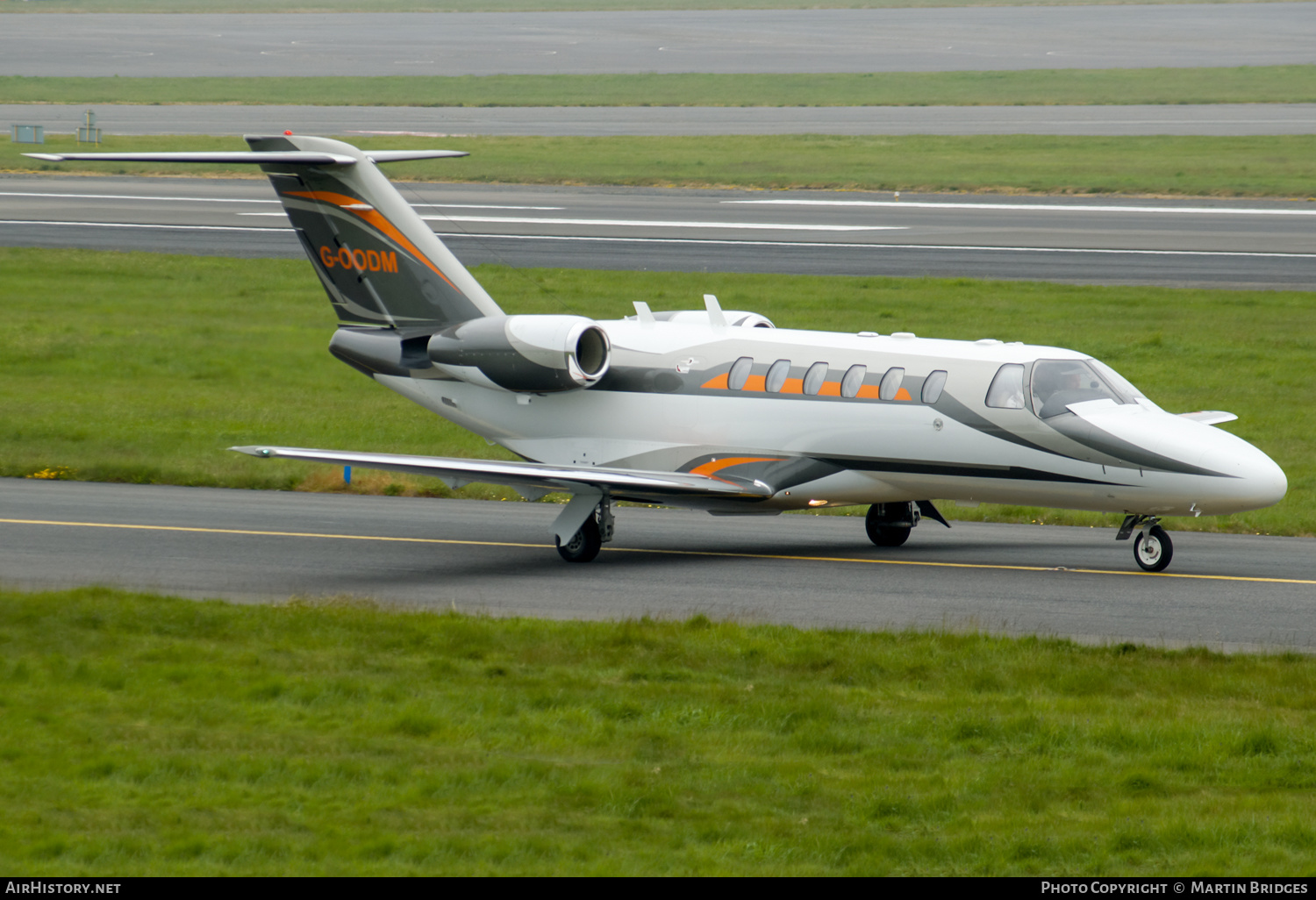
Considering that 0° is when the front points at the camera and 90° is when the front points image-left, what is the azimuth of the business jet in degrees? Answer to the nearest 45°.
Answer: approximately 315°
